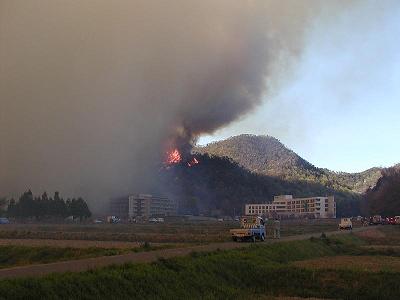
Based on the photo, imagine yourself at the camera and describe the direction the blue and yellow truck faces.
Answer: facing away from the viewer and to the right of the viewer
